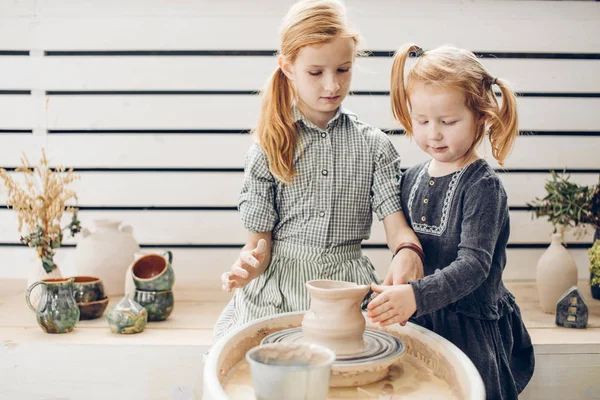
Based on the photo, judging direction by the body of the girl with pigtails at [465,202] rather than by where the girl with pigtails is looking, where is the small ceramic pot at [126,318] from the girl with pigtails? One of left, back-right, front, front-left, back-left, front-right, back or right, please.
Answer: front-right

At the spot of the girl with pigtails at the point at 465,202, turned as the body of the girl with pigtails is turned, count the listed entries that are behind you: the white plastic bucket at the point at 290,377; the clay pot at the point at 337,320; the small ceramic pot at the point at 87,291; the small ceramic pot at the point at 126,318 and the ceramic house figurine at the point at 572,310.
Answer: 1

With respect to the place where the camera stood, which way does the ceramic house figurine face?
facing the viewer

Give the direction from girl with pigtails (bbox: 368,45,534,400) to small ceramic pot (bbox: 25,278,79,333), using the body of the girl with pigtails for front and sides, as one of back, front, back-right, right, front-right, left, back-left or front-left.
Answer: front-right

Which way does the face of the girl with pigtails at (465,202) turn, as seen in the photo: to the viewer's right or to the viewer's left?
to the viewer's left

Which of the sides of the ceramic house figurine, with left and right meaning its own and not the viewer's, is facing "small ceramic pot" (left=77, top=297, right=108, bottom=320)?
right

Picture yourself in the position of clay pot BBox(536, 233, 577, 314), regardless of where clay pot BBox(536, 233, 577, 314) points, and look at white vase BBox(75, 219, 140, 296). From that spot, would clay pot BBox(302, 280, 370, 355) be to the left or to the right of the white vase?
left

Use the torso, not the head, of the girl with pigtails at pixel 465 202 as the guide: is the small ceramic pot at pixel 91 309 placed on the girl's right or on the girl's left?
on the girl's right

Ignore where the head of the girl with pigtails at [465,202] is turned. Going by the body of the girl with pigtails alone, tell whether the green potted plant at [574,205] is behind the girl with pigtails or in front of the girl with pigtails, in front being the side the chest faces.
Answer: behind

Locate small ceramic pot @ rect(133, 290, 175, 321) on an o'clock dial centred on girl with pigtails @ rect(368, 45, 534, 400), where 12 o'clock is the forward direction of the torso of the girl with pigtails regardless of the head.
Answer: The small ceramic pot is roughly at 2 o'clock from the girl with pigtails.

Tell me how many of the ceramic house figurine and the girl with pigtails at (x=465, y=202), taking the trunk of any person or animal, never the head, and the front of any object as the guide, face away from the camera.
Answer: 0

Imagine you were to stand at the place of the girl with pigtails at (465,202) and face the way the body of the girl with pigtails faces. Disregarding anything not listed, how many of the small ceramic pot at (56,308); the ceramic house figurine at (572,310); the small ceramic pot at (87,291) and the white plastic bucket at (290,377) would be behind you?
1
